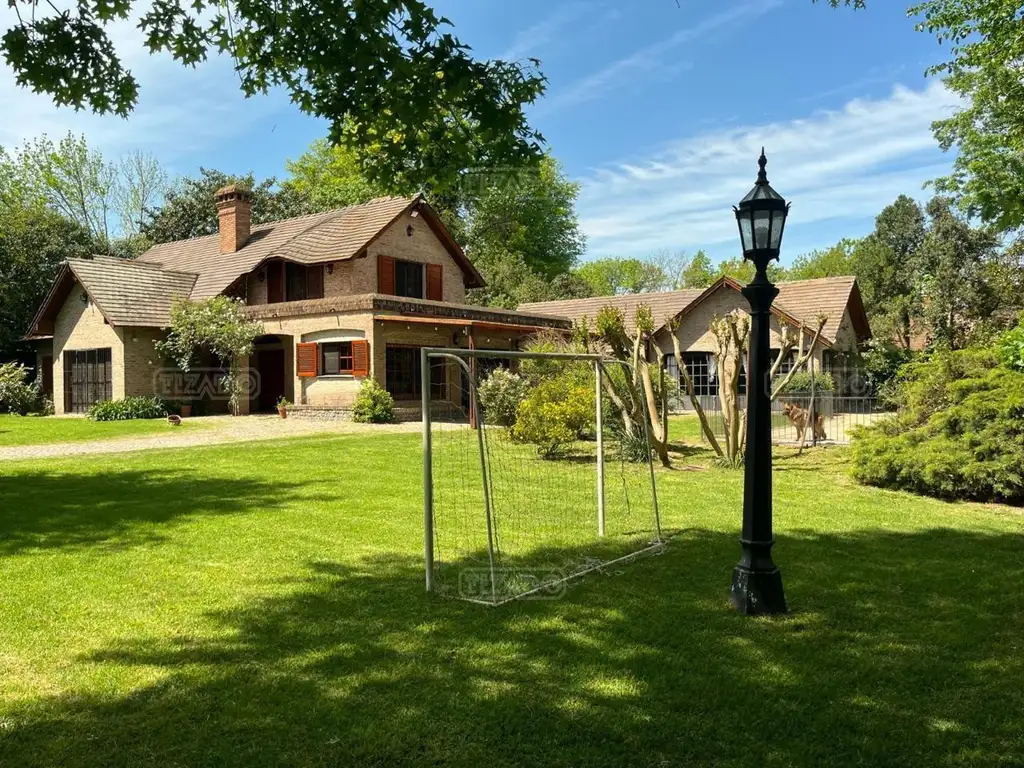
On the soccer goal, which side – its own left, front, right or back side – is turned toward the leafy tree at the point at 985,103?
right

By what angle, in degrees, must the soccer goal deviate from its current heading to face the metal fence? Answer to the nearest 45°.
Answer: approximately 90° to its right

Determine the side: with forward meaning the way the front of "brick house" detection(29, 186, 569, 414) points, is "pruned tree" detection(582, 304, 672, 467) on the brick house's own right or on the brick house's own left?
on the brick house's own left

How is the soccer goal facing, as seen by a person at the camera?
facing away from the viewer and to the left of the viewer

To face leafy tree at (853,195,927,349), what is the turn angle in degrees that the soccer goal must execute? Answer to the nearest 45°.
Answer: approximately 90° to its right

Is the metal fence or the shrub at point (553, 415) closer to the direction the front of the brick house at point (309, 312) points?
the shrub

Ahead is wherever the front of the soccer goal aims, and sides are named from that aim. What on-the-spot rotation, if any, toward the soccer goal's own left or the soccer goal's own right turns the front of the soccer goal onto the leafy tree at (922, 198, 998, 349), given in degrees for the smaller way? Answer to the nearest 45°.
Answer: approximately 90° to the soccer goal's own right

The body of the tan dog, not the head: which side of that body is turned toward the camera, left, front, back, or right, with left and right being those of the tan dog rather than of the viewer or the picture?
left

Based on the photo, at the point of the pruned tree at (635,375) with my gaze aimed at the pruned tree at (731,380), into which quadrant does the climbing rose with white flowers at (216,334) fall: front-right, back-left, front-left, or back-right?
back-left

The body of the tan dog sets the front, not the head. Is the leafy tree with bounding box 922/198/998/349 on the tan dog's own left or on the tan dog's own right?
on the tan dog's own right

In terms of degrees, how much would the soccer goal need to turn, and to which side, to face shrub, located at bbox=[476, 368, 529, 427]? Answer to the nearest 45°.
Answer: approximately 45° to its right

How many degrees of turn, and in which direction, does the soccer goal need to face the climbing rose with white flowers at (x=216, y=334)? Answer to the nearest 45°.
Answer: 0° — it already faces it
